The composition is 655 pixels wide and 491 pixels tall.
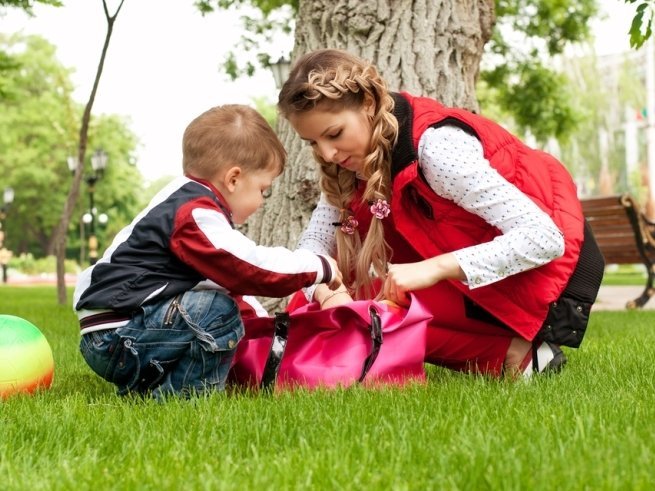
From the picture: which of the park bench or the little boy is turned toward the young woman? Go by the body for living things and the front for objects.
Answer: the little boy

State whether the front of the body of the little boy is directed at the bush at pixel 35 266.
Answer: no

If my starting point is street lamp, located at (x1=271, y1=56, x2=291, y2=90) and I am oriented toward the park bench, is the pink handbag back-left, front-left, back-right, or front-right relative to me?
front-right

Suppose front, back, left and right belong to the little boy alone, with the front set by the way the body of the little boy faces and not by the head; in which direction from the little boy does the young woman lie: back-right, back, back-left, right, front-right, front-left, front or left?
front

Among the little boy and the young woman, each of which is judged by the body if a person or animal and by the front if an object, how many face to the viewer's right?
1

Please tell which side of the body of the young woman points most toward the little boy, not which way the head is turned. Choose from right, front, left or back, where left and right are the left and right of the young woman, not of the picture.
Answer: front

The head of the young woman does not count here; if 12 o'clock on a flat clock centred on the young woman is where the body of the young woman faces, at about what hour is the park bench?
The park bench is roughly at 5 o'clock from the young woman.

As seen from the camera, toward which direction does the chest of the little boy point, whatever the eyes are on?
to the viewer's right

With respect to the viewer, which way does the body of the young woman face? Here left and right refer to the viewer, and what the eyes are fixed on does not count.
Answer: facing the viewer and to the left of the viewer

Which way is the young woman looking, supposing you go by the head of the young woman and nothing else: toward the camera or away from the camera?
toward the camera

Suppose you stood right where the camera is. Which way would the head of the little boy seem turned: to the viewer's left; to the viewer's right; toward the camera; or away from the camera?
to the viewer's right

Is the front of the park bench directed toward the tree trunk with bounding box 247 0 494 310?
no

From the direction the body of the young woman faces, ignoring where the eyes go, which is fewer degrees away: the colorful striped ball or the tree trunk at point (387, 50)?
the colorful striped ball

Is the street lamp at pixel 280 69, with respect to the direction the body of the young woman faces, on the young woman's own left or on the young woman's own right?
on the young woman's own right
